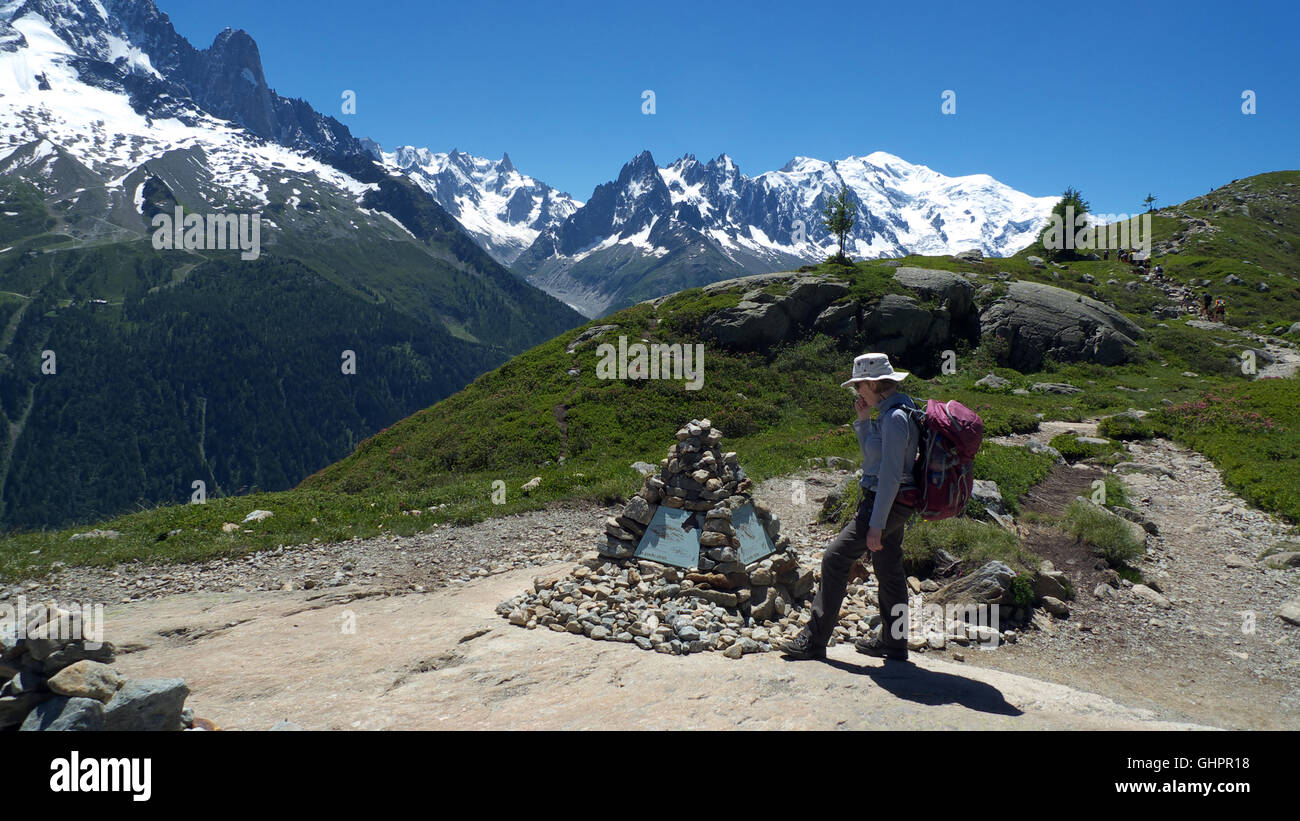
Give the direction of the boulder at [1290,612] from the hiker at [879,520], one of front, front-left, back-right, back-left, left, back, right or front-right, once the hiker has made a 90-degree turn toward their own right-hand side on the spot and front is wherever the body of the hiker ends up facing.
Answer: front-right

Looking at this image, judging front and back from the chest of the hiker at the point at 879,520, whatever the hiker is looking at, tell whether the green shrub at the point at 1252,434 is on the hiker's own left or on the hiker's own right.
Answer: on the hiker's own right

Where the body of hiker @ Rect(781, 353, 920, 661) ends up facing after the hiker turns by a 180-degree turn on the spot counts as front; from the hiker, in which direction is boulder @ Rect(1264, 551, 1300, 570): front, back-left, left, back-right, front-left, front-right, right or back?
front-left

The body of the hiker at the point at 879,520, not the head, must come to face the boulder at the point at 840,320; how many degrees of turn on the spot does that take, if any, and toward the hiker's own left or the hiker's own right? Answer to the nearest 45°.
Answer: approximately 90° to the hiker's own right

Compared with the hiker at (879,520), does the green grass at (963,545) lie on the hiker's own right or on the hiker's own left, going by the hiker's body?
on the hiker's own right

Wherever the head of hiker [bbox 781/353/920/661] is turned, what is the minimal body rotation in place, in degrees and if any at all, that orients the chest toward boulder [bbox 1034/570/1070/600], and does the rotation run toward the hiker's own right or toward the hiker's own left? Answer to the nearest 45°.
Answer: approximately 135° to the hiker's own right

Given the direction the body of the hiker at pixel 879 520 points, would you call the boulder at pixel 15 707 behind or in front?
in front

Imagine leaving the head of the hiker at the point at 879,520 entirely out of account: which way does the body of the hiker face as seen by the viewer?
to the viewer's left

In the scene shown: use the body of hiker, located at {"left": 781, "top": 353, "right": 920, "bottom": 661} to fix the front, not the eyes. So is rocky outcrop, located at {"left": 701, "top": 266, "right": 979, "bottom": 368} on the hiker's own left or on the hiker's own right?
on the hiker's own right

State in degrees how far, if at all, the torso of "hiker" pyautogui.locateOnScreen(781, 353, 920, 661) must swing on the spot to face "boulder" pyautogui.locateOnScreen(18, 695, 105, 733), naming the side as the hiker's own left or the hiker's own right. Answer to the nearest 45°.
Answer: approximately 45° to the hiker's own left

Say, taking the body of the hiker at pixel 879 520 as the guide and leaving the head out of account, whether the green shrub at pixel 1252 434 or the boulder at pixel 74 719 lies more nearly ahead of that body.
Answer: the boulder
